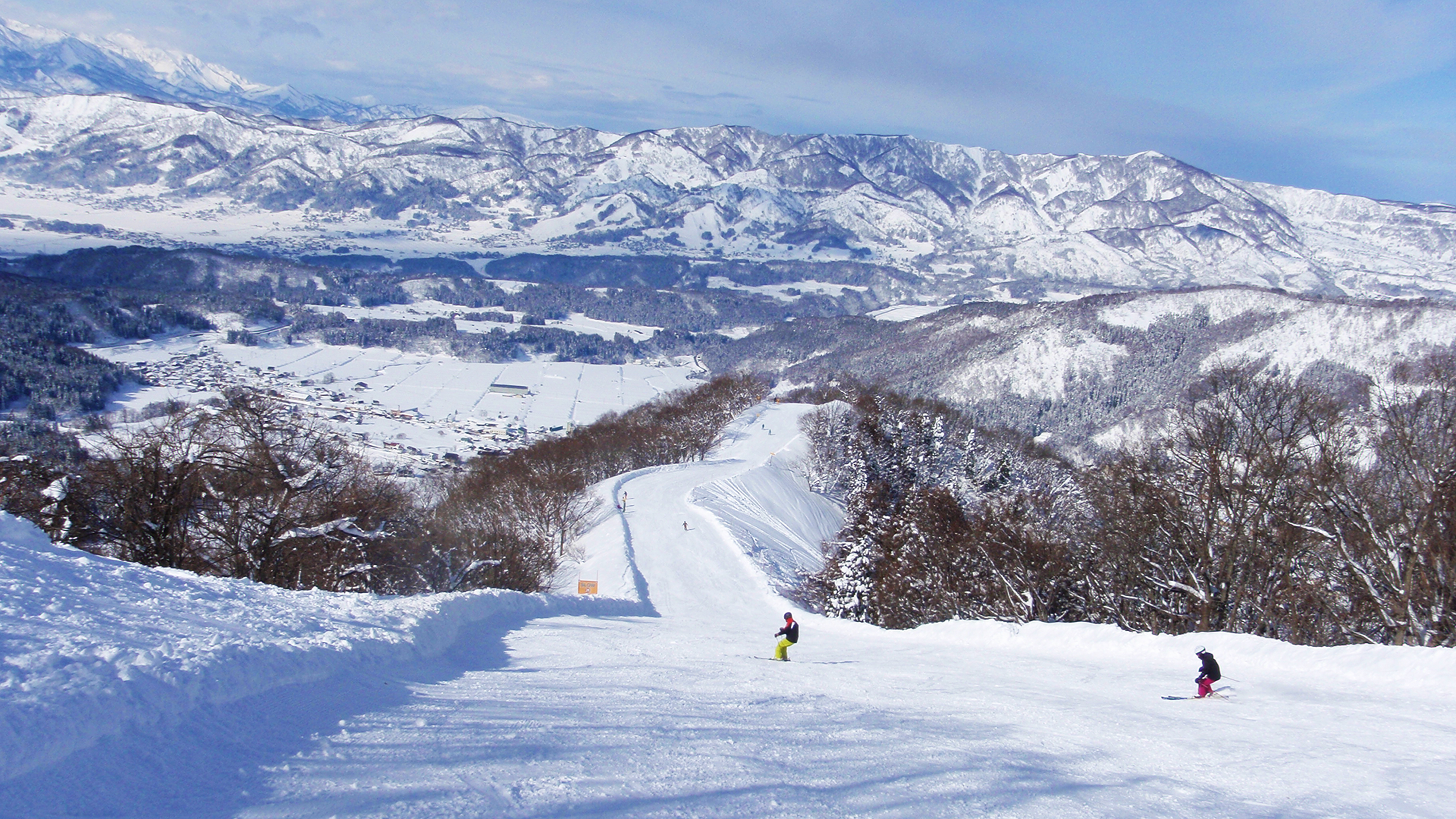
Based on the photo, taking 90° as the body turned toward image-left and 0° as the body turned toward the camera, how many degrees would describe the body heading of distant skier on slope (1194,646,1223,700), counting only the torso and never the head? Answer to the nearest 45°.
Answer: approximately 90°
